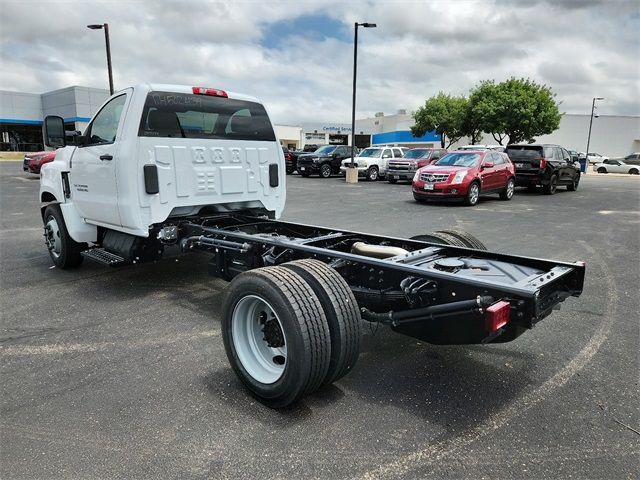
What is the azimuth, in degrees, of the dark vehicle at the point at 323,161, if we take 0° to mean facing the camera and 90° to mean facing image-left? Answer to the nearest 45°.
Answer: approximately 45°

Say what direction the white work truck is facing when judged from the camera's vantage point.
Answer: facing away from the viewer and to the left of the viewer

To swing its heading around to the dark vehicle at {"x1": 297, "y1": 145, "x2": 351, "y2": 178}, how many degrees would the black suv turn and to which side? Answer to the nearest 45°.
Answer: approximately 90° to its left

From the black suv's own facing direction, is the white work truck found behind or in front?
behind

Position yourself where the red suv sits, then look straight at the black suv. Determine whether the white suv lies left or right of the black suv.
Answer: left

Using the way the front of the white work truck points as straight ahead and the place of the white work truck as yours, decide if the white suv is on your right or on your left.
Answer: on your right

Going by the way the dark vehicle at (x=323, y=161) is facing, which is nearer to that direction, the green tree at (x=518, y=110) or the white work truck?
the white work truck

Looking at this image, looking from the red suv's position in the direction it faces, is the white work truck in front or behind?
in front

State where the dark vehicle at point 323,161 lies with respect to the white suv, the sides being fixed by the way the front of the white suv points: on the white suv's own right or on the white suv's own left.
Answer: on the white suv's own right

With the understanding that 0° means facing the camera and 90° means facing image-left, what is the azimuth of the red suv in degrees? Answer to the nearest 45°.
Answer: approximately 45°

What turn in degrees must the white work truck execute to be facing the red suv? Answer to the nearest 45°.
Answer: approximately 90° to its right

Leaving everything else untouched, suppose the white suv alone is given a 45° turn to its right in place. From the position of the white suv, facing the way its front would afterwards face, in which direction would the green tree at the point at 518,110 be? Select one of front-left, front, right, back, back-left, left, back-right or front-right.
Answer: back-right

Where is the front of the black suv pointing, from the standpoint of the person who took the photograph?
facing away from the viewer and to the right of the viewer

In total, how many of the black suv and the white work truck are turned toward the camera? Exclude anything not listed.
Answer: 0
